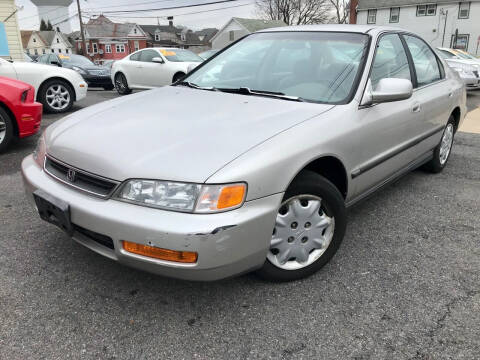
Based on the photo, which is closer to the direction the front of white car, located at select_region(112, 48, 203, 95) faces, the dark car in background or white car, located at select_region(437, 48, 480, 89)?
the white car

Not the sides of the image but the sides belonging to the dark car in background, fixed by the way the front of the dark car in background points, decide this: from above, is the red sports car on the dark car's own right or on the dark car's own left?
on the dark car's own right

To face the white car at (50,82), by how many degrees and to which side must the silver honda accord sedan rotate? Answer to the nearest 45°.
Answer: approximately 90° to its right

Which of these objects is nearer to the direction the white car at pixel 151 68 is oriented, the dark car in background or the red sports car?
the red sports car

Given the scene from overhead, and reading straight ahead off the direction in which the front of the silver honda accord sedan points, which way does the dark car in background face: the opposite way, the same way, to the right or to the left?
to the left

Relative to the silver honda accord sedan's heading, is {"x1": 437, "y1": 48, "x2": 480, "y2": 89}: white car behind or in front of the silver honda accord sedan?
behind

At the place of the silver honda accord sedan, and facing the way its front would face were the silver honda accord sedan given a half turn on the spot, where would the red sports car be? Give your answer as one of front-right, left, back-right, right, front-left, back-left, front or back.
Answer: left

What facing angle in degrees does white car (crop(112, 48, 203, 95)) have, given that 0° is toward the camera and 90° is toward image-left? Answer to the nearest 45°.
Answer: approximately 315°

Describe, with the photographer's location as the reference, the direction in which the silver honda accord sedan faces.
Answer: facing the viewer and to the left of the viewer

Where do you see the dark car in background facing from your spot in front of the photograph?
facing the viewer and to the right of the viewer

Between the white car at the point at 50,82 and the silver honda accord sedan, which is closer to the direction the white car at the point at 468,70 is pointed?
the silver honda accord sedan
